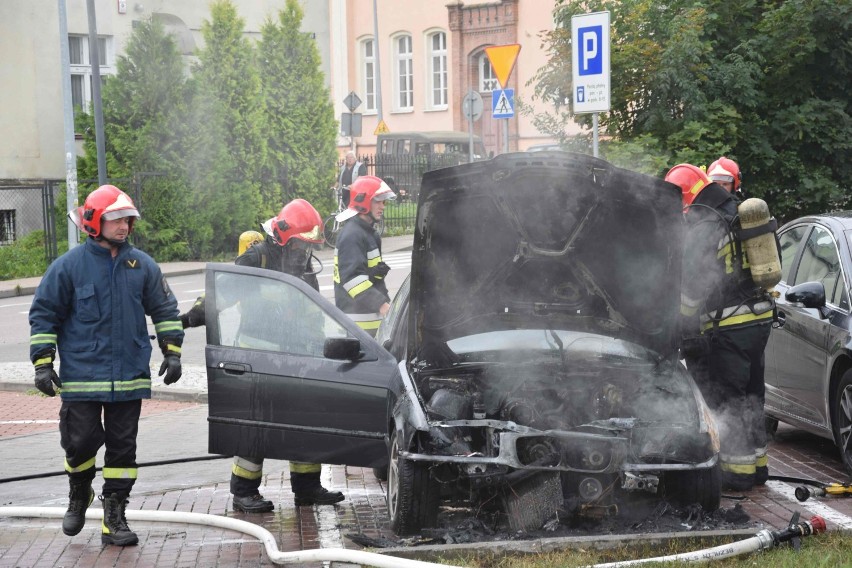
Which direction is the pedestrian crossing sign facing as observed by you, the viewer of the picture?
facing the viewer

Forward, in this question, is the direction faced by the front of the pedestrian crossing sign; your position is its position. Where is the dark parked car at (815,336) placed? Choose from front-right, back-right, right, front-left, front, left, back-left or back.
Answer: front

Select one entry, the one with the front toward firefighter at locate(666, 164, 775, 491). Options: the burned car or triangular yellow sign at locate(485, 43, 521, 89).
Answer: the triangular yellow sign

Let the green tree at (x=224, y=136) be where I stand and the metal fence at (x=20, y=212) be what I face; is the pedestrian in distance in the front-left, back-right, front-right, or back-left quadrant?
back-right

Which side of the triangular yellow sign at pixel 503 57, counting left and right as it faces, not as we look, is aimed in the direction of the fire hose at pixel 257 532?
front

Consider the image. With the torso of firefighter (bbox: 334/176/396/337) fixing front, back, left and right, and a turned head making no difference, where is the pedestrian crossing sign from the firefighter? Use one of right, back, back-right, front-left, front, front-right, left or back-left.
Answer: left

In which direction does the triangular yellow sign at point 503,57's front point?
toward the camera

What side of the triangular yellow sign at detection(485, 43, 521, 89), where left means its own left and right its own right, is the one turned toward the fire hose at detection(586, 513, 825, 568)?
front

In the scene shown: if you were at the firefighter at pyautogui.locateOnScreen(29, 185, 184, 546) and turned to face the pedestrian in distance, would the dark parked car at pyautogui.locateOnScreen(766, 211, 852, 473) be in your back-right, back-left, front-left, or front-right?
front-right

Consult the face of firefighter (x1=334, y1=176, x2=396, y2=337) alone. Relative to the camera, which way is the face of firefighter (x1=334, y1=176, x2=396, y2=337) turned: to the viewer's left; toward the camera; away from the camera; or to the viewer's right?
to the viewer's right

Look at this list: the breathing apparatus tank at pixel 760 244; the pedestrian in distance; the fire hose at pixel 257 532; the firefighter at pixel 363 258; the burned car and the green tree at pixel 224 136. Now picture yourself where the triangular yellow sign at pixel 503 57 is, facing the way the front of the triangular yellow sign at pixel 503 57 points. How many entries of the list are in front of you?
4

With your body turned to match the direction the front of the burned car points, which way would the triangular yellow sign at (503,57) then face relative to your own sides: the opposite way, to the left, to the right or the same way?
the same way
